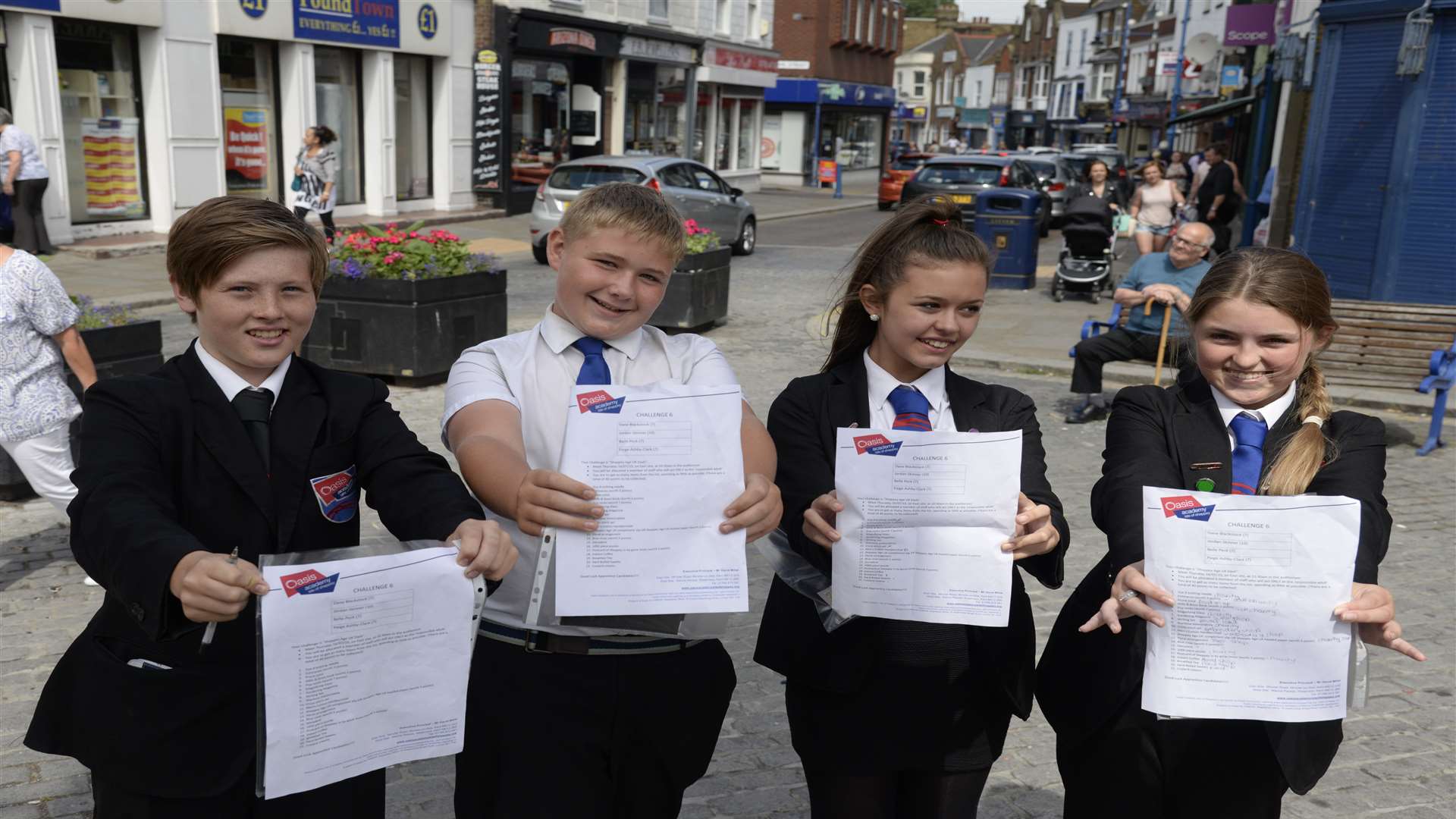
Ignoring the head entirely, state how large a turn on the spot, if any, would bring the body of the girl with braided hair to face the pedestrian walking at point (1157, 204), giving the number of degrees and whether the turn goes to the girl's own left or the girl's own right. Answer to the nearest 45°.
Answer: approximately 180°

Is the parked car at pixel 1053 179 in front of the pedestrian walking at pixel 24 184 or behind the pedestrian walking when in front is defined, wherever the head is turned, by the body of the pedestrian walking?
behind

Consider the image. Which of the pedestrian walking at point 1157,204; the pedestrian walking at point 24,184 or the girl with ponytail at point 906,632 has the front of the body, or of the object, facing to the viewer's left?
the pedestrian walking at point 24,184

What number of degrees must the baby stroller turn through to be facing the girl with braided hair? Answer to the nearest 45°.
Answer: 0° — it already faces them

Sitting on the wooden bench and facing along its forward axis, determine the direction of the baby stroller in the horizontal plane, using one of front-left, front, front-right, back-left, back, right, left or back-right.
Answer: right

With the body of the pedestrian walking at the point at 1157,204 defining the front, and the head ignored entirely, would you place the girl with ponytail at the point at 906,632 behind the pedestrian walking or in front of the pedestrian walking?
in front

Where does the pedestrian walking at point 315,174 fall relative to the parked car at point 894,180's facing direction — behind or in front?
behind

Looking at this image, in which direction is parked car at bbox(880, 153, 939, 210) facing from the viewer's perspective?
away from the camera

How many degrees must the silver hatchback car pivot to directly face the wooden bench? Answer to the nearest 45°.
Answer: approximately 90° to its right

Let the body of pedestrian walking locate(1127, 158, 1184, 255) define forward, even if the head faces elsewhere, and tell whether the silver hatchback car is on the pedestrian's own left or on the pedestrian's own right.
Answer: on the pedestrian's own right

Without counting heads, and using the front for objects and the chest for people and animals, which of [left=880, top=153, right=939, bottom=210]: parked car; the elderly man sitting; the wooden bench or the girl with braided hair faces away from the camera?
the parked car

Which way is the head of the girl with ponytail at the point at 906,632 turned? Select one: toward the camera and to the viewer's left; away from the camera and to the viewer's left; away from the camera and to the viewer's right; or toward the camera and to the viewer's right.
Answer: toward the camera and to the viewer's right

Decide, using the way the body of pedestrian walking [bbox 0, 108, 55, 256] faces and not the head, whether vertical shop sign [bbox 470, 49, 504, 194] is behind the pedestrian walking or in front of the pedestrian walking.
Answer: behind

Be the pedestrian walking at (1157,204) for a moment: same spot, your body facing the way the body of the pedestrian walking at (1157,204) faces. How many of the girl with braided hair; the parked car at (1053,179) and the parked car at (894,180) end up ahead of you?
1

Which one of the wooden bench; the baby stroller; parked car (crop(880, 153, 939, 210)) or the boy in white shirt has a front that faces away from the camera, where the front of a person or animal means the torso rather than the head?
the parked car

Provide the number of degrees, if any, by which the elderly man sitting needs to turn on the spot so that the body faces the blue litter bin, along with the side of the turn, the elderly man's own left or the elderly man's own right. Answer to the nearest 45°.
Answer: approximately 135° to the elderly man's own right

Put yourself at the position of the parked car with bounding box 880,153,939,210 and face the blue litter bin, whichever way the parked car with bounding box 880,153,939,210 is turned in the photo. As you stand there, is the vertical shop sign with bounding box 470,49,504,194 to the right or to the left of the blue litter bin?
right
